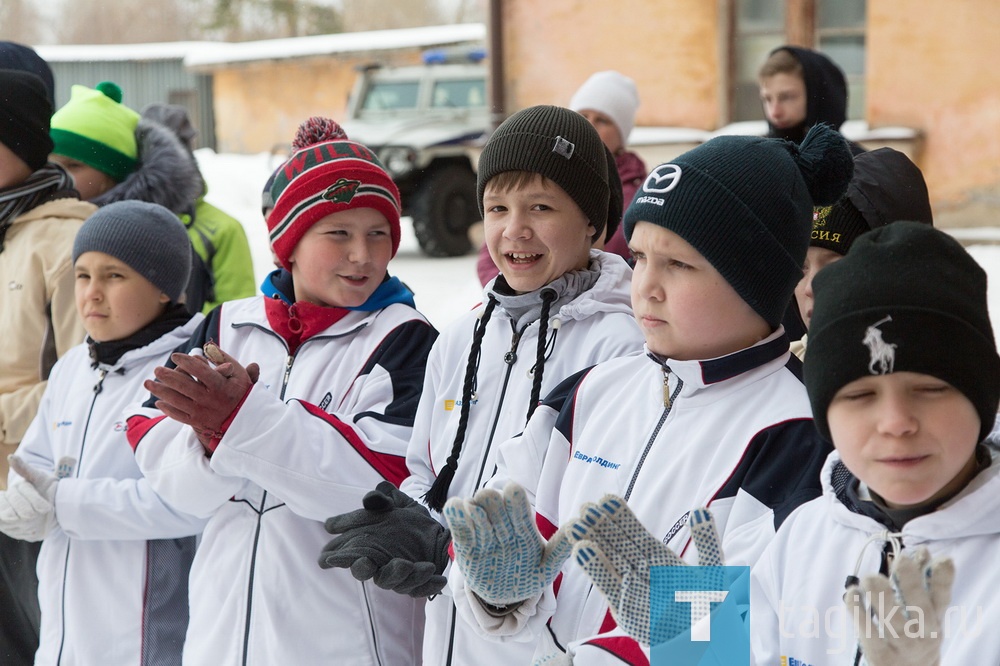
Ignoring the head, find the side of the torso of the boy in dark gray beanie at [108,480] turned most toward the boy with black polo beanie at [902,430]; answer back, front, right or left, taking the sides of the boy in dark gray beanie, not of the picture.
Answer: left

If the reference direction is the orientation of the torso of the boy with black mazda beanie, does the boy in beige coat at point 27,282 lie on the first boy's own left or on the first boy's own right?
on the first boy's own right

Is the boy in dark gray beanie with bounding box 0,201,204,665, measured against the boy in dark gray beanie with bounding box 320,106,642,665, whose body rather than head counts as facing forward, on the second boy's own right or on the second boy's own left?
on the second boy's own right

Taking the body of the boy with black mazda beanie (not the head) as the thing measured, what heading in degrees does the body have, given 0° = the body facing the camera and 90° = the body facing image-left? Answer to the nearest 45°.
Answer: approximately 45°

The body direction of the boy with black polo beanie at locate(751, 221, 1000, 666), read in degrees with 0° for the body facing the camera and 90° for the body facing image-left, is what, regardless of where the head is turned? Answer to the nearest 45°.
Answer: approximately 0°

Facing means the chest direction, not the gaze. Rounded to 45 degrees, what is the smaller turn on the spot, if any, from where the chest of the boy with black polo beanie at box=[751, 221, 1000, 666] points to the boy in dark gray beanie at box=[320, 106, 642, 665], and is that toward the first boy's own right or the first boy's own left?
approximately 135° to the first boy's own right
